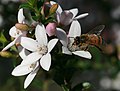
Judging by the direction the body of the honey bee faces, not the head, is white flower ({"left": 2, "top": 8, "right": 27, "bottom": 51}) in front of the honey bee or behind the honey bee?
in front

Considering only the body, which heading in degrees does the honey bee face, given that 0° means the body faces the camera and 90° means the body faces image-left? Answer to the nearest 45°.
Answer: approximately 90°

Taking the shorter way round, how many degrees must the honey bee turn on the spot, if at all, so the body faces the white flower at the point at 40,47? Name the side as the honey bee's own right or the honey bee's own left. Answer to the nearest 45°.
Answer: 0° — it already faces it

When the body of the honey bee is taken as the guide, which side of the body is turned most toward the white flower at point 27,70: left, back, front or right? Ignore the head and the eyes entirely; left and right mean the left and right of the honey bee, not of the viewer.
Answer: front
